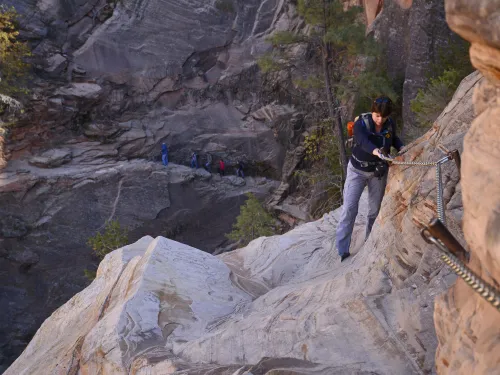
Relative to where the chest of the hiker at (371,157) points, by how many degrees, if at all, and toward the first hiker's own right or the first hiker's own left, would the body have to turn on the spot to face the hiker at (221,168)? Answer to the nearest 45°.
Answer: approximately 180°

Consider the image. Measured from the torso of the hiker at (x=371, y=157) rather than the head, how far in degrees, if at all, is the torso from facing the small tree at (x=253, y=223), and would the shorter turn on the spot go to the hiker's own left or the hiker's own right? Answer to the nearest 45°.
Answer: approximately 180°

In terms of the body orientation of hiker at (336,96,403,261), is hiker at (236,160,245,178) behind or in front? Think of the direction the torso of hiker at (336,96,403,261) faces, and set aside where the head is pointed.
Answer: behind

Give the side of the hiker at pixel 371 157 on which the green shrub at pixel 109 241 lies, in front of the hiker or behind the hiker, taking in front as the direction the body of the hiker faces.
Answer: behind
